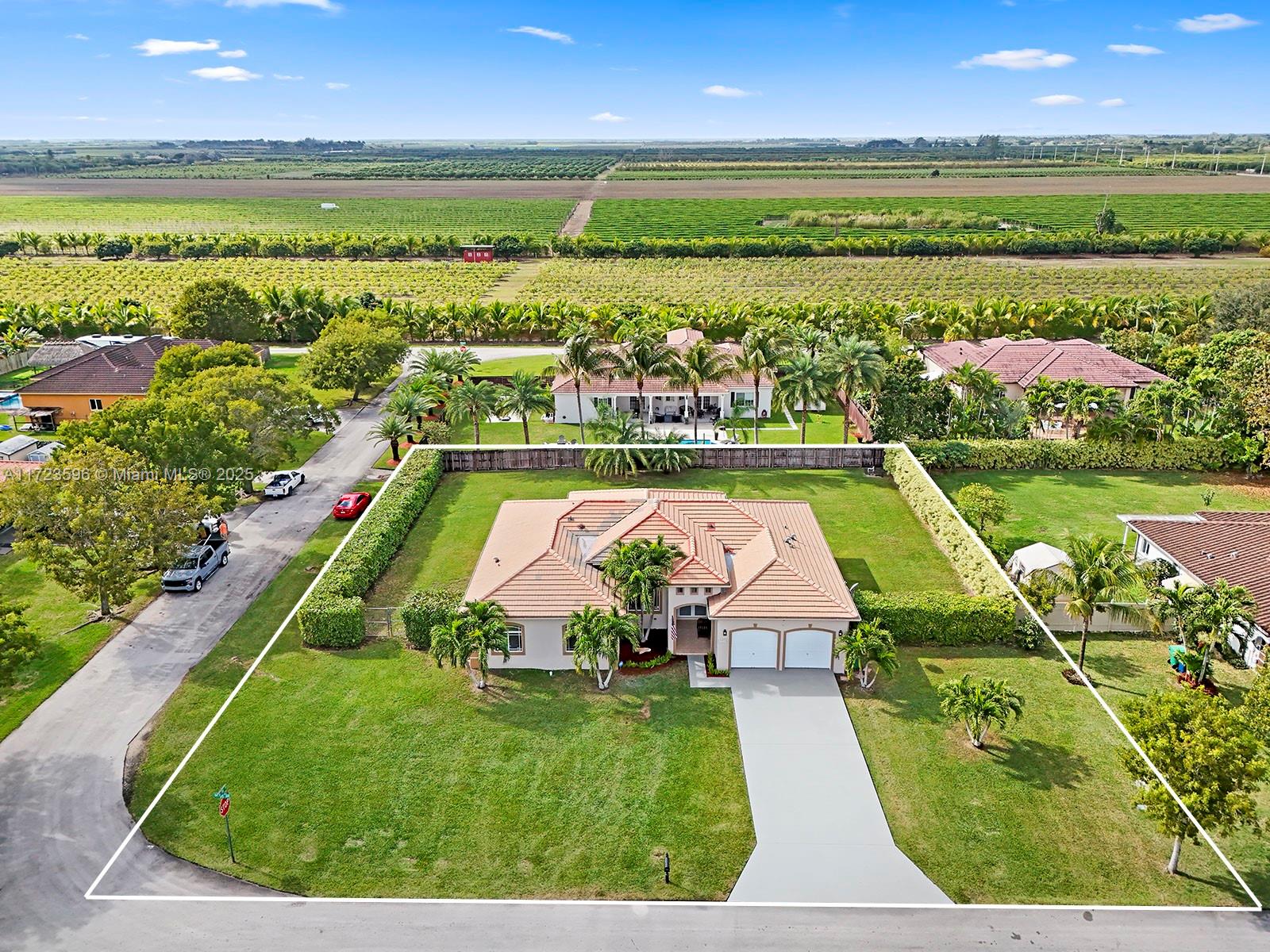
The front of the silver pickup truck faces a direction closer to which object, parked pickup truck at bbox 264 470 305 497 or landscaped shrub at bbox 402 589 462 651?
the landscaped shrub

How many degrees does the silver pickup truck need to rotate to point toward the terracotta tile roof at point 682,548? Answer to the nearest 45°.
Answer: approximately 90° to its left

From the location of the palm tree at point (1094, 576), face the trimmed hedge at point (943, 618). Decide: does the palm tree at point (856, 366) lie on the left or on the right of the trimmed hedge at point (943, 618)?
right

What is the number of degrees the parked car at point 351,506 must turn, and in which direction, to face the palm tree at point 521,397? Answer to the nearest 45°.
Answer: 0° — it already faces it

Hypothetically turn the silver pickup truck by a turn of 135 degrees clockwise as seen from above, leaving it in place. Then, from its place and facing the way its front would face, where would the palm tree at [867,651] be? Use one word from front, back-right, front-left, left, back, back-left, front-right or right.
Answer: back-right

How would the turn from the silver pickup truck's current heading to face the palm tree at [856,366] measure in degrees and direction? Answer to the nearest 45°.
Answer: approximately 135° to its left

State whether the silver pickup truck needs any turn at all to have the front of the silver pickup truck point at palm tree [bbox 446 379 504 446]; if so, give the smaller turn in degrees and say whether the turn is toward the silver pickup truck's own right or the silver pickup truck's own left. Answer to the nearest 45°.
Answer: approximately 180°

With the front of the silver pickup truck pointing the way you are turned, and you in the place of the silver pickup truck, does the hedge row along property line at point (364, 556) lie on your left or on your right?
on your left

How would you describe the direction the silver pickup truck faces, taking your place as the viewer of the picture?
facing the viewer and to the left of the viewer

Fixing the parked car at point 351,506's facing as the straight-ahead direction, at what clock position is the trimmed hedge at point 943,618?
The trimmed hedge is roughly at 3 o'clock from the parked car.

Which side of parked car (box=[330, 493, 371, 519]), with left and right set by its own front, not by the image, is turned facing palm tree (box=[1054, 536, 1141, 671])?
right

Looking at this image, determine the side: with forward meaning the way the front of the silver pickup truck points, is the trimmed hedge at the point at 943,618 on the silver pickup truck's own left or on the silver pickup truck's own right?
on the silver pickup truck's own left

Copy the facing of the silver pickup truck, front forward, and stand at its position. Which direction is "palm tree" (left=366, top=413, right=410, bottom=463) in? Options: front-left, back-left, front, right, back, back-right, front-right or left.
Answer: back

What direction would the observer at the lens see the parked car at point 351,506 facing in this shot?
facing away from the viewer and to the right of the viewer

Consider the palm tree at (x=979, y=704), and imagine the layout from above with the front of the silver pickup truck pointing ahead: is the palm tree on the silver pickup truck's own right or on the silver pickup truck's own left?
on the silver pickup truck's own left
